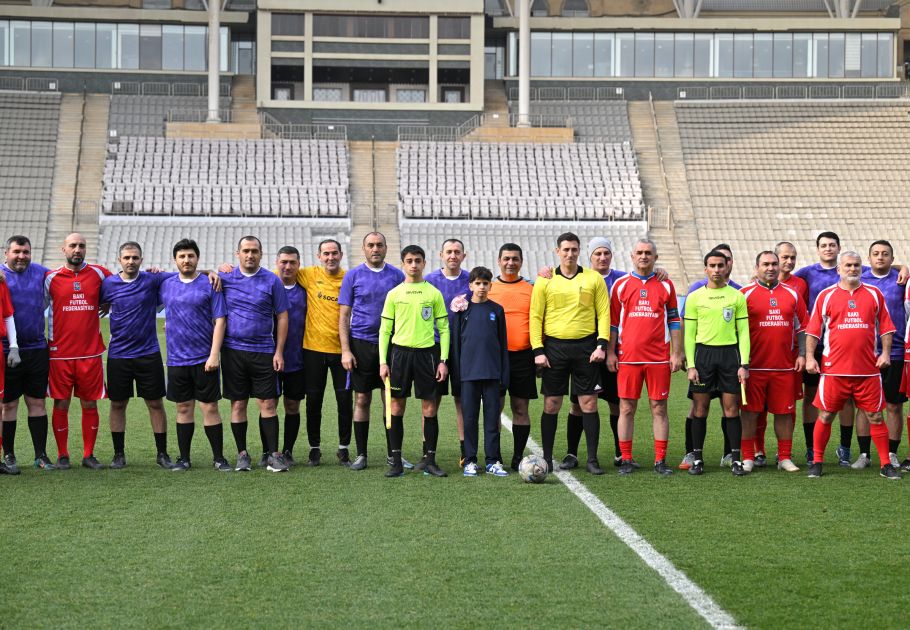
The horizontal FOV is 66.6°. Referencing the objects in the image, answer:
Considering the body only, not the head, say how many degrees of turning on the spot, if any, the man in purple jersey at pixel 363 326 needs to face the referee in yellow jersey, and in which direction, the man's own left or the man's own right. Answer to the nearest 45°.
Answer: approximately 90° to the man's own left

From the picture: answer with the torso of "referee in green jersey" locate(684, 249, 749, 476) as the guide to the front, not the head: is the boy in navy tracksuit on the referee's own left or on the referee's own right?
on the referee's own right

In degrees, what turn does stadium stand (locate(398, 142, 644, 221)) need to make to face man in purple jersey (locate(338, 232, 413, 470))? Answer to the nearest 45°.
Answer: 0° — it already faces them

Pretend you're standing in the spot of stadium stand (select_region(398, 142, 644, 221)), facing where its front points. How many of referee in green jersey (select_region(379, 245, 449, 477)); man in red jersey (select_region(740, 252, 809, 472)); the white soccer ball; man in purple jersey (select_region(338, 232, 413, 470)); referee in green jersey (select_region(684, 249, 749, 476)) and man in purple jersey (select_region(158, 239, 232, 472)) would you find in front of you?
6

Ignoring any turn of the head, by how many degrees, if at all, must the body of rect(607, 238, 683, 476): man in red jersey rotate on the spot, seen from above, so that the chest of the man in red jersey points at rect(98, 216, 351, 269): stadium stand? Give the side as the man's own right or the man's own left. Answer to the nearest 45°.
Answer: approximately 135° to the man's own right

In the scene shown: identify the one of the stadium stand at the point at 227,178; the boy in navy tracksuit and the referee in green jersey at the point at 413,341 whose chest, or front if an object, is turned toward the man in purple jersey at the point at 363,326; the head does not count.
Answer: the stadium stand

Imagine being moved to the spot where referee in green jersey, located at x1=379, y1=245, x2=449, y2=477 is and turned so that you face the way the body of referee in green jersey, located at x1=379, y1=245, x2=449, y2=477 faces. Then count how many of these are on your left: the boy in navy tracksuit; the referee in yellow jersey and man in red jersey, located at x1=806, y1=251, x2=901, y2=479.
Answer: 3

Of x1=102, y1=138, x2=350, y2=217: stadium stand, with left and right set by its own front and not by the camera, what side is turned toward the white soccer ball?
front

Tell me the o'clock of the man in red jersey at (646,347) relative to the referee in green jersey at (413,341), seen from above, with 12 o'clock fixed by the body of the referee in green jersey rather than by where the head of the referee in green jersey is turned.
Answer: The man in red jersey is roughly at 9 o'clock from the referee in green jersey.

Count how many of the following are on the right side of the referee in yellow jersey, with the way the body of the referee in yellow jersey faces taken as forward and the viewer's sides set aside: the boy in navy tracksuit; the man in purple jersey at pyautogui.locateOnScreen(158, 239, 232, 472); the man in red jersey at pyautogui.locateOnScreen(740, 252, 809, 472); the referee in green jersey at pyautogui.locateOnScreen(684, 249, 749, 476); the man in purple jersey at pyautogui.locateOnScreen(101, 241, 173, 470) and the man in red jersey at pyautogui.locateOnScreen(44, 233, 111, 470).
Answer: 4

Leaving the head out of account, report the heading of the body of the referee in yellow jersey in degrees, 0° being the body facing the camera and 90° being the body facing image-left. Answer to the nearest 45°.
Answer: approximately 0°

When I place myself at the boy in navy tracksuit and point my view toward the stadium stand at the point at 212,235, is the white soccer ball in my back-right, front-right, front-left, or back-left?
back-right
